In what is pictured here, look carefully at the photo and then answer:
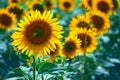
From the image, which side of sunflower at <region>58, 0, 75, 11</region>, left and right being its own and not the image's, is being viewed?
front

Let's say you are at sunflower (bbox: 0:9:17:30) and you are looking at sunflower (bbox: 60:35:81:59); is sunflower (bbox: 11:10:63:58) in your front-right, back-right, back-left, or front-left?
front-right

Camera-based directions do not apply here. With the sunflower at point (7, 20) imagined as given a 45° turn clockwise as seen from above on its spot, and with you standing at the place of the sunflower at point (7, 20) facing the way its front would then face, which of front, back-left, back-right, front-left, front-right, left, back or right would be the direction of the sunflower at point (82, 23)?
left

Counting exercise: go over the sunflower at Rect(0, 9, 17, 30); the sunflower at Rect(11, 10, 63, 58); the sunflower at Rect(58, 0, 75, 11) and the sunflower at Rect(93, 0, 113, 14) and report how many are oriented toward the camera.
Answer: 4

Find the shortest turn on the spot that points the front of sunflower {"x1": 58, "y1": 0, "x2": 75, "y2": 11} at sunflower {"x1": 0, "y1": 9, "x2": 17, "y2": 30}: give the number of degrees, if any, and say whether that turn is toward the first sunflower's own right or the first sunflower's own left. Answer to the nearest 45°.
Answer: approximately 45° to the first sunflower's own right

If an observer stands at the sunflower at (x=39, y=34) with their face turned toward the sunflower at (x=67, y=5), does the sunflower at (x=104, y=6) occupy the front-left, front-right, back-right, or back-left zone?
front-right

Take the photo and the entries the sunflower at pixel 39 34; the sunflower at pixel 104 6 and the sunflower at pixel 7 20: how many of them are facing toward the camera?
3

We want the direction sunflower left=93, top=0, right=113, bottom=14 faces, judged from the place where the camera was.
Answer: facing the viewer

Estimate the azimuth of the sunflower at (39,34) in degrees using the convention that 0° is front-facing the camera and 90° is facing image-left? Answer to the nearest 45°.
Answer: approximately 0°
